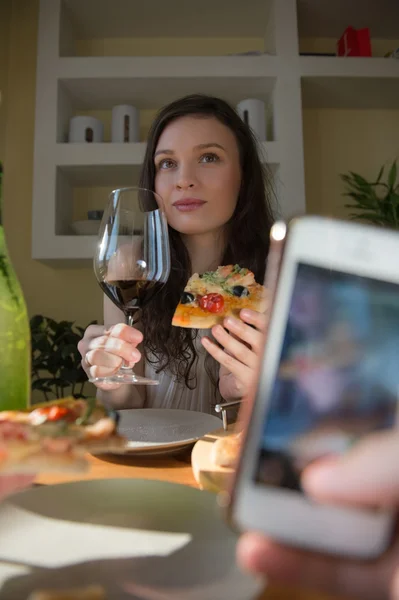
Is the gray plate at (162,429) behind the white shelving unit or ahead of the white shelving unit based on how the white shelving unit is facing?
ahead

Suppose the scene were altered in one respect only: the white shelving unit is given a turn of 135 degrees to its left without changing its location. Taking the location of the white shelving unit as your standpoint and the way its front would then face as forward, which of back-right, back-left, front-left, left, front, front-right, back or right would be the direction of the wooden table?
back-right

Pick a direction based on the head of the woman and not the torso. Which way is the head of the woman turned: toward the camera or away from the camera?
toward the camera

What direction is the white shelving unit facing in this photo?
toward the camera

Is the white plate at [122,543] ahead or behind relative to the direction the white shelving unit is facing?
ahead

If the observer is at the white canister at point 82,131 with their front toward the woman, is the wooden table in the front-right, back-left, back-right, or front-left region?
front-right

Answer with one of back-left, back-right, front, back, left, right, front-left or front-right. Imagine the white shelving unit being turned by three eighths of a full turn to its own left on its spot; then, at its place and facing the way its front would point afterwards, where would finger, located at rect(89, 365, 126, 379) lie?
back-right

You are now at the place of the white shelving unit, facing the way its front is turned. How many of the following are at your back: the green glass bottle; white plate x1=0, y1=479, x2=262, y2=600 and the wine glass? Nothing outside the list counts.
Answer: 0

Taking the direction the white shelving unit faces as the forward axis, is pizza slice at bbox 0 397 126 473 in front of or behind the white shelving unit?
in front

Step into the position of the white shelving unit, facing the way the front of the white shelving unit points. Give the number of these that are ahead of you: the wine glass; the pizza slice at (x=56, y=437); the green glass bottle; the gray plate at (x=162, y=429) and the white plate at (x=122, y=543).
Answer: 5

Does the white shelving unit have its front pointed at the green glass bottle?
yes
